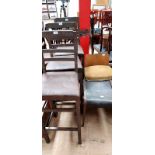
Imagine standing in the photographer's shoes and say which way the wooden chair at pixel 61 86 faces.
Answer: facing the viewer

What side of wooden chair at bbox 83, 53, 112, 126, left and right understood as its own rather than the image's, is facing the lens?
front

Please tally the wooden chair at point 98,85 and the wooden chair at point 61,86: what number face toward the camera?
2

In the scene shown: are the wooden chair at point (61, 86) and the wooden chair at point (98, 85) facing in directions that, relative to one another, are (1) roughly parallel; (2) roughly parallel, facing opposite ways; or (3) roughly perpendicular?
roughly parallel

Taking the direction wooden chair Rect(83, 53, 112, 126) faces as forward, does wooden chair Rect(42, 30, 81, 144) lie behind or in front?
in front

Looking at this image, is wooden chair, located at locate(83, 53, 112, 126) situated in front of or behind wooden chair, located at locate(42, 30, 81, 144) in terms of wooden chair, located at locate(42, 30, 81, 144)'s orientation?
behind
